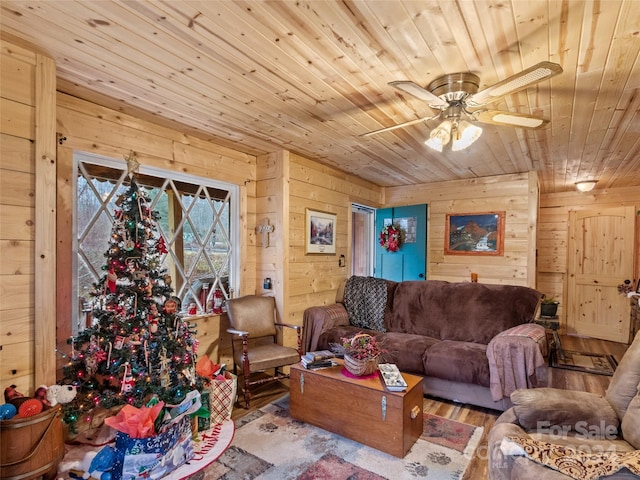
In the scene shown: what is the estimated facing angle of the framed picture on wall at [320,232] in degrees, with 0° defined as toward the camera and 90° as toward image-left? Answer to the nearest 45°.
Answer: approximately 315°

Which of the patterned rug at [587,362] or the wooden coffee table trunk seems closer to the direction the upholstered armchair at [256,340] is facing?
the wooden coffee table trunk

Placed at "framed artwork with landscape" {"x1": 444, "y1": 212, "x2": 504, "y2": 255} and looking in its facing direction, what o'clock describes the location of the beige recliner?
The beige recliner is roughly at 12 o'clock from the framed artwork with landscape.

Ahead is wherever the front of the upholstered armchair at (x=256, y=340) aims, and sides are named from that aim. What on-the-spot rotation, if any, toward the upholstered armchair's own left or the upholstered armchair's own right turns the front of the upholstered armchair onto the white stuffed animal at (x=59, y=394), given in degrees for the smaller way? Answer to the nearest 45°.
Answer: approximately 90° to the upholstered armchair's own right

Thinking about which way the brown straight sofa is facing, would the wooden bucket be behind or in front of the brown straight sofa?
in front

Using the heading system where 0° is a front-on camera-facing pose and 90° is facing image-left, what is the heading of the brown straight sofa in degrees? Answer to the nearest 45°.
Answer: approximately 45°

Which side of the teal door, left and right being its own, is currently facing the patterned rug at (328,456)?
front

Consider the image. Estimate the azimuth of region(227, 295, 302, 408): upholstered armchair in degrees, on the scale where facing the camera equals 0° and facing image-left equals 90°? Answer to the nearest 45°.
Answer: approximately 315°

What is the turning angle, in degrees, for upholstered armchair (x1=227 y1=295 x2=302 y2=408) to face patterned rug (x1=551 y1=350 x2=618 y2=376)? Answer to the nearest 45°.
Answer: approximately 45° to its left

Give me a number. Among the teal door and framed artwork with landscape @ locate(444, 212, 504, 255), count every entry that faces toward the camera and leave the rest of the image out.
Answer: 2

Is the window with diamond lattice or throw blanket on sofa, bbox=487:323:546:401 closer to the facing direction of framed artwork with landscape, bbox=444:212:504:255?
the throw blanket on sofa

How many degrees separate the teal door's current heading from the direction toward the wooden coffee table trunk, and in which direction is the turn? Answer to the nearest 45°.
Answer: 0° — it already faces it

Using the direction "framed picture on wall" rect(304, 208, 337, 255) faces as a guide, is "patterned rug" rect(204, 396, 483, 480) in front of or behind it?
in front
